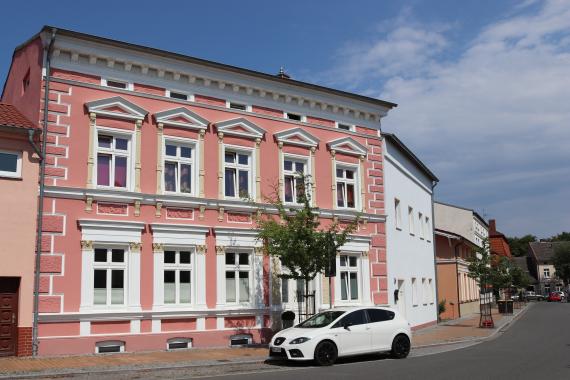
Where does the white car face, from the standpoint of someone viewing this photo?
facing the viewer and to the left of the viewer

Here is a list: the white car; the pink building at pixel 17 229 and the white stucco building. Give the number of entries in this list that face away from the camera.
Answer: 0

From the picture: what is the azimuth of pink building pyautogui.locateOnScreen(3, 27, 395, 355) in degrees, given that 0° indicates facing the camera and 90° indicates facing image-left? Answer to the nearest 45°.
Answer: approximately 315°

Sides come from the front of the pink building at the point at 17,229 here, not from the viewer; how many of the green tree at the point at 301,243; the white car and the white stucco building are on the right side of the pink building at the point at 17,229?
0

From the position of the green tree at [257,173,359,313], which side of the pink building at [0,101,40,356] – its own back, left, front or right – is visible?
left

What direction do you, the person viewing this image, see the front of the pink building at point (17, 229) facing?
facing the viewer

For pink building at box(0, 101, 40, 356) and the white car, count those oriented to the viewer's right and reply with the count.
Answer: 0

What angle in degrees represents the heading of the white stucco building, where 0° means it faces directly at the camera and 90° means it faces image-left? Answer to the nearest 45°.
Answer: approximately 315°

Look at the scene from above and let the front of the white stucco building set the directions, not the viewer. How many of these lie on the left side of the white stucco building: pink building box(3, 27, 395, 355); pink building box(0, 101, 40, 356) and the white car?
0

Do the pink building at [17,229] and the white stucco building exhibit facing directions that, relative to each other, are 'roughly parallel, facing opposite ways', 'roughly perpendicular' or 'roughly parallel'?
roughly parallel

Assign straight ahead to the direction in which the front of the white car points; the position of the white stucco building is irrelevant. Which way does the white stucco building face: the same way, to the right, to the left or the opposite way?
to the left

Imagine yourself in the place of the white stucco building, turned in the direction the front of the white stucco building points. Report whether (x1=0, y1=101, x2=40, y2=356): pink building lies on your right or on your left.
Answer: on your right

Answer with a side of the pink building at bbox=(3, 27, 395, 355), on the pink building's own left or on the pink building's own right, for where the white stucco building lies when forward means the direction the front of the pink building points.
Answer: on the pink building's own left

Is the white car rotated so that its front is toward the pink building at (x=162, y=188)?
no

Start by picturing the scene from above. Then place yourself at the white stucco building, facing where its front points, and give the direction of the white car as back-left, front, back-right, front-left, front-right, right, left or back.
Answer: front-right

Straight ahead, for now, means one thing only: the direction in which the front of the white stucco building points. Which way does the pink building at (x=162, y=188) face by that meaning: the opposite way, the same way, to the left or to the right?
the same way

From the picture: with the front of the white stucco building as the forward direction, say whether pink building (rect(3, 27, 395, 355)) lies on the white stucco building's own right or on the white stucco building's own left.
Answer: on the white stucco building's own right

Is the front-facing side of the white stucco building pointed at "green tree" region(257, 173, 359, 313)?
no
